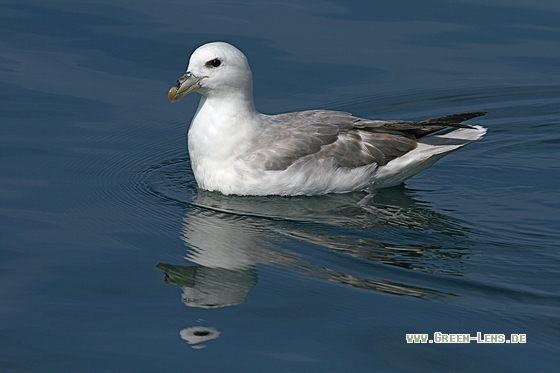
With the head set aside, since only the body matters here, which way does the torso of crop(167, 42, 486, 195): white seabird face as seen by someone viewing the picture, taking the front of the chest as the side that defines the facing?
to the viewer's left
